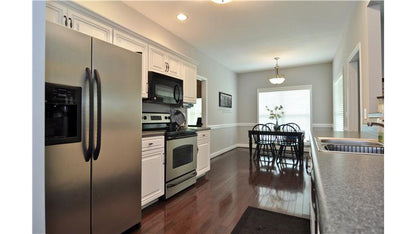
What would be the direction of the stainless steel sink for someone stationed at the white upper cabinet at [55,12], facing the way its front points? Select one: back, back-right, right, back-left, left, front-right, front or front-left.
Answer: front

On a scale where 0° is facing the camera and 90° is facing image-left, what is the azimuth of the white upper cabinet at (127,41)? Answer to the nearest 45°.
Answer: approximately 315°

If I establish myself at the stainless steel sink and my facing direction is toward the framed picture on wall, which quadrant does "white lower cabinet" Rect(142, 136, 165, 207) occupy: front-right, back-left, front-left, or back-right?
front-left

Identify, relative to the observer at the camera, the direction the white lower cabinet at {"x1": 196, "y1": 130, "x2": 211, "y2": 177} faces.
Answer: facing the viewer and to the right of the viewer

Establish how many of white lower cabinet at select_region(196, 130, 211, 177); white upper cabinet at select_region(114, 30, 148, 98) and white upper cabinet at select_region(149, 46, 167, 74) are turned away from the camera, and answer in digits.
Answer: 0

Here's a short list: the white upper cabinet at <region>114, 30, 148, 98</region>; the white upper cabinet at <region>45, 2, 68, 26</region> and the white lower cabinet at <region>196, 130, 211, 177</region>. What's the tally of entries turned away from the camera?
0

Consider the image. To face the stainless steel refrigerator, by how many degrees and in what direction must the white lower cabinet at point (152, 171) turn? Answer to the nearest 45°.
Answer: approximately 90° to its right

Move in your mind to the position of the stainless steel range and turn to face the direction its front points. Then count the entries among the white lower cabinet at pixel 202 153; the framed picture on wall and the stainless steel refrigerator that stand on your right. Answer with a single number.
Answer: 1
